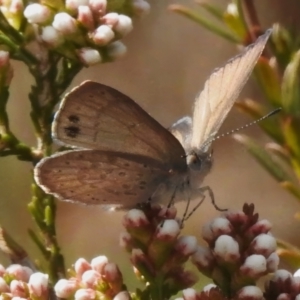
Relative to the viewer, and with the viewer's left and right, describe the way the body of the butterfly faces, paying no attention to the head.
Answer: facing the viewer and to the right of the viewer
